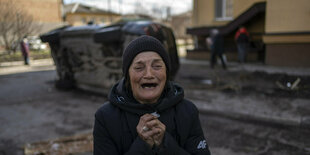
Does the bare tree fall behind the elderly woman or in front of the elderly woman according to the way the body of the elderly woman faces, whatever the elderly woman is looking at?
behind

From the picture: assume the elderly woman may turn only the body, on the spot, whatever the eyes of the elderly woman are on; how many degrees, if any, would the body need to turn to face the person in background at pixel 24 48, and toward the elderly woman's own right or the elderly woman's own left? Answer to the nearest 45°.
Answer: approximately 135° to the elderly woman's own right

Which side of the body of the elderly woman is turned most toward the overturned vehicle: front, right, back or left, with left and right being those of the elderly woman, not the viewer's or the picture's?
back

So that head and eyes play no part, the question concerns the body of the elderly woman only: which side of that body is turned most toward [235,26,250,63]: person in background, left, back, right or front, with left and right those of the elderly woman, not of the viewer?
back

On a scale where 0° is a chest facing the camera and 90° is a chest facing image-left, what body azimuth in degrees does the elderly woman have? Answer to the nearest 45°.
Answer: approximately 0°

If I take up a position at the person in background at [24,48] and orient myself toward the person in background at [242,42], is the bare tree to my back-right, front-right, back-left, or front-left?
back-left

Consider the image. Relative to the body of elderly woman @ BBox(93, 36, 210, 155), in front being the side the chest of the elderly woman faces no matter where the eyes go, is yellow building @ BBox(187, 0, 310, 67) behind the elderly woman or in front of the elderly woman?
behind
